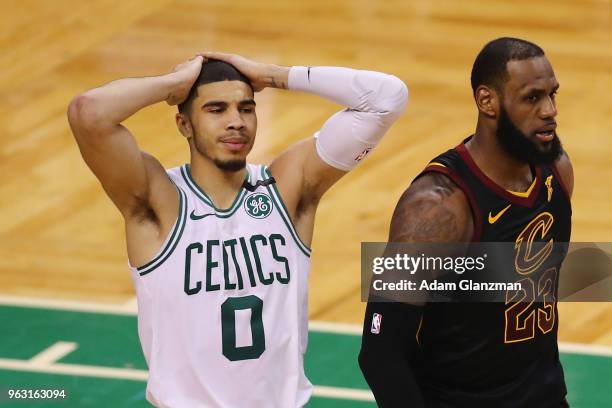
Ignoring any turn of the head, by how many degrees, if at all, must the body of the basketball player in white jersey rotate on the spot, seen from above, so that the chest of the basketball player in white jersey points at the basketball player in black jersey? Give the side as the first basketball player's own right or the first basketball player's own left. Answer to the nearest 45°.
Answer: approximately 90° to the first basketball player's own left

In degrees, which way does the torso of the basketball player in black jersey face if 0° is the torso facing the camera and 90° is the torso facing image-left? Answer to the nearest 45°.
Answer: approximately 315°

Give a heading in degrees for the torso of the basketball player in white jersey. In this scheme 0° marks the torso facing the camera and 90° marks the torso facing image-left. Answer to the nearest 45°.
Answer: approximately 0°

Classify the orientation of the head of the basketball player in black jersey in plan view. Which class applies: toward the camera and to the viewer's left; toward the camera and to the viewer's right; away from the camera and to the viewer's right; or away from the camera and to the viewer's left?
toward the camera and to the viewer's right

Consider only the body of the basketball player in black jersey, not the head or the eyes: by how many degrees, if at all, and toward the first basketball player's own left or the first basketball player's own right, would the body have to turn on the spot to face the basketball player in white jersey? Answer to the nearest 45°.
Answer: approximately 135° to the first basketball player's own right
